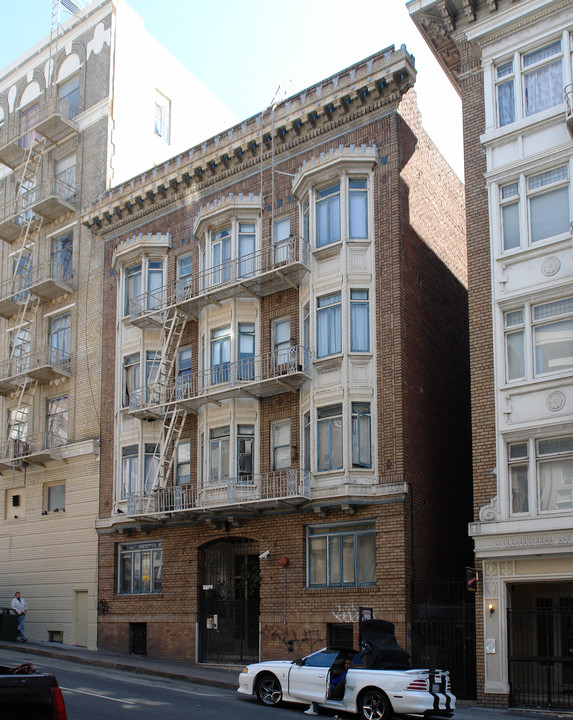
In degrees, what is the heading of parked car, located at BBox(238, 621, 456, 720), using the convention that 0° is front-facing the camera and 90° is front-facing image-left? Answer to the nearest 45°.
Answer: approximately 135°

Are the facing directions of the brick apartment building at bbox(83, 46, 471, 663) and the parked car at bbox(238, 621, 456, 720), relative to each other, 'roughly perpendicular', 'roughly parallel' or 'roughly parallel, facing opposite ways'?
roughly perpendicular

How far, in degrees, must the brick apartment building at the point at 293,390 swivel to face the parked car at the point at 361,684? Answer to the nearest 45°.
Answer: approximately 45° to its left

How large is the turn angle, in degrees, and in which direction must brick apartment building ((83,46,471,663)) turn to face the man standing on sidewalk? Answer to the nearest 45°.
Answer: approximately 90° to its right

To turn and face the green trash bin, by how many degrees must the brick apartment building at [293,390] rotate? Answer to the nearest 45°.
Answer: approximately 90° to its right

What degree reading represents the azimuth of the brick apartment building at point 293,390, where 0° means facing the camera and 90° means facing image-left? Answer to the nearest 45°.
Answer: approximately 45°
